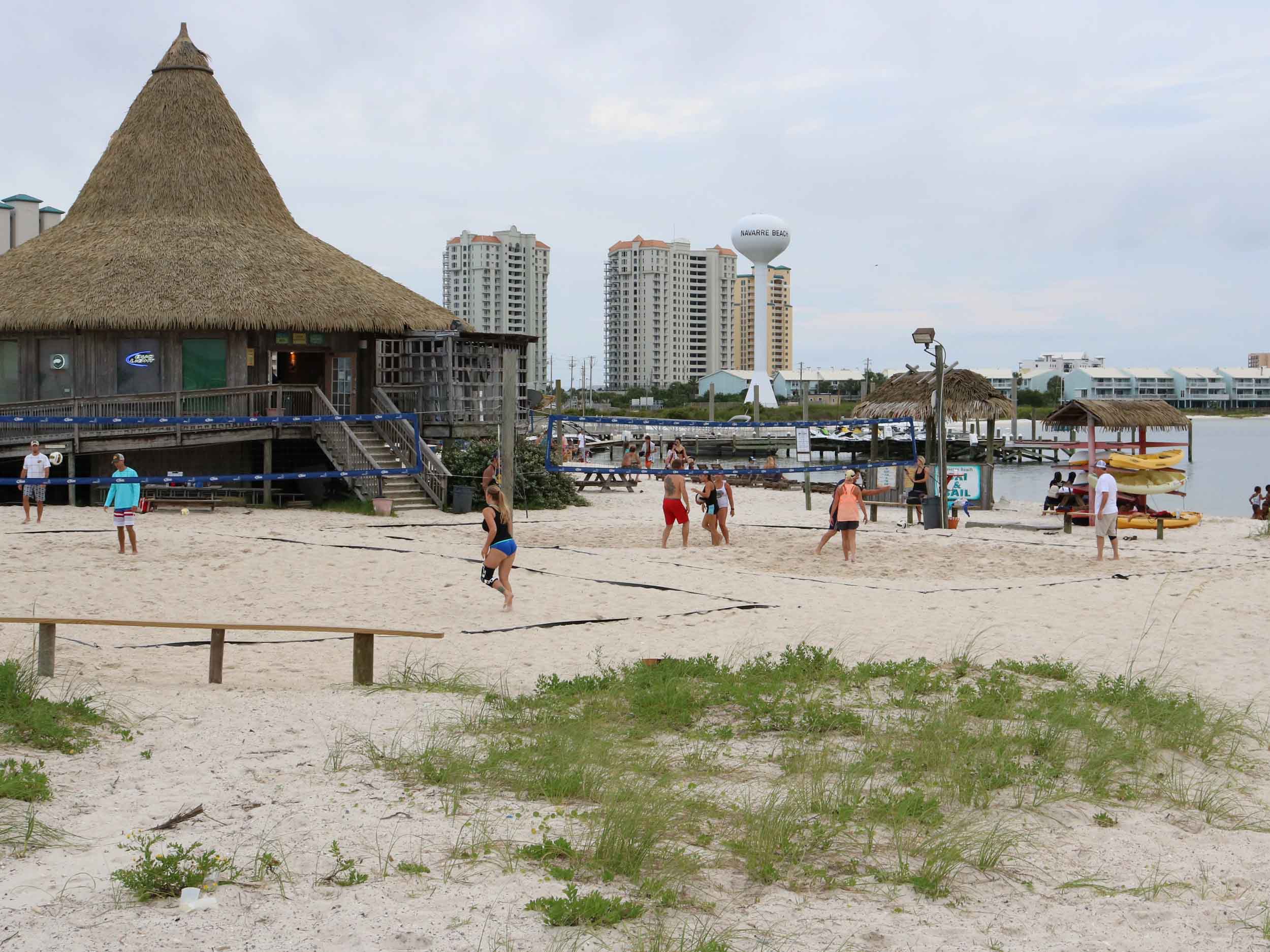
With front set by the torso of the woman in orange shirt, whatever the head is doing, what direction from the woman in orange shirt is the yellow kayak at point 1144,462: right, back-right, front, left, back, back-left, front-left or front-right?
front-right

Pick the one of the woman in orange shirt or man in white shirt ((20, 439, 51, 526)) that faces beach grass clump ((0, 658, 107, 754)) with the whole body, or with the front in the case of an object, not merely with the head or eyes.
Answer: the man in white shirt

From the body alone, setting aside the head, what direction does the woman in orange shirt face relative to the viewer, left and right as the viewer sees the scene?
facing away from the viewer

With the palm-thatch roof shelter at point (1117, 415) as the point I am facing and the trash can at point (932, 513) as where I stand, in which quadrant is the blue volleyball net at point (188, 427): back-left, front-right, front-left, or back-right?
back-left

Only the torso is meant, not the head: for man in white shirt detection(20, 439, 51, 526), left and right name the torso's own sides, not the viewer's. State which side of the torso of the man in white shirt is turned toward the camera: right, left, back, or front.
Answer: front

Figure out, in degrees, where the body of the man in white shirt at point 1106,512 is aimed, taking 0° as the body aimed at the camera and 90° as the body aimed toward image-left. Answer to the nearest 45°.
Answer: approximately 90°

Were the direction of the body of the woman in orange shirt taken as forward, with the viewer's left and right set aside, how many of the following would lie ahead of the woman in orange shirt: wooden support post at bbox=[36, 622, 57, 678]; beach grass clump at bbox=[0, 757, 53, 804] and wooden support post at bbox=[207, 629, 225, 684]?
0

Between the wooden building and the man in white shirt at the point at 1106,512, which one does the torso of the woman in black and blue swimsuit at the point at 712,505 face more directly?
the wooden building

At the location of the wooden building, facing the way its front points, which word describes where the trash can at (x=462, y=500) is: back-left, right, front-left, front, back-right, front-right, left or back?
front-left

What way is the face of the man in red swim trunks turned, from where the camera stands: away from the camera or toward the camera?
away from the camera

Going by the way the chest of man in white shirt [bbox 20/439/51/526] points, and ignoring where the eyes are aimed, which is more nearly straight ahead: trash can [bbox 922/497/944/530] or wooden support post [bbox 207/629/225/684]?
the wooden support post

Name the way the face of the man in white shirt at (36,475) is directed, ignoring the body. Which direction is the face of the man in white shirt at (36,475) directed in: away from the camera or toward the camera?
toward the camera

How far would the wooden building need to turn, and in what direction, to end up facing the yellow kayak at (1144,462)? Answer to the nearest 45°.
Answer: approximately 45° to its left

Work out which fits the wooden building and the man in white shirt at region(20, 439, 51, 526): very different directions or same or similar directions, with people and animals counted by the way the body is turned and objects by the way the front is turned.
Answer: same or similar directions

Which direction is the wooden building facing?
toward the camera

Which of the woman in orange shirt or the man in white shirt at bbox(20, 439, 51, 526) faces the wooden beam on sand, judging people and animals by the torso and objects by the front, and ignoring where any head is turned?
the man in white shirt

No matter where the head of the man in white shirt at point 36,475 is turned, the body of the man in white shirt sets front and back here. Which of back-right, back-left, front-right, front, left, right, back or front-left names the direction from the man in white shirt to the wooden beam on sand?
front
